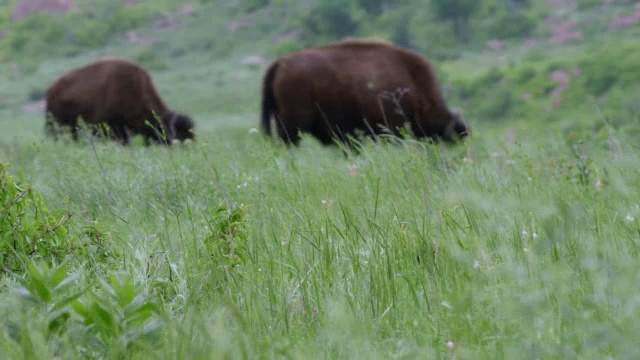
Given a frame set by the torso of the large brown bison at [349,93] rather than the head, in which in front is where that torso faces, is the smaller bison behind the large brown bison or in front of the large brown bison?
behind

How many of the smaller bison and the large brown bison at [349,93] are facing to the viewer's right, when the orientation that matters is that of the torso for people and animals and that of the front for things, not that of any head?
2

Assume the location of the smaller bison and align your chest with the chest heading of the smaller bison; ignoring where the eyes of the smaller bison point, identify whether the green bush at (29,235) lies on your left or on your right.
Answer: on your right

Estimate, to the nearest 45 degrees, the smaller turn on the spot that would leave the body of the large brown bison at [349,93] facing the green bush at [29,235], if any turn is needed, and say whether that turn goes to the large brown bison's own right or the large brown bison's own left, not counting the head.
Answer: approximately 90° to the large brown bison's own right

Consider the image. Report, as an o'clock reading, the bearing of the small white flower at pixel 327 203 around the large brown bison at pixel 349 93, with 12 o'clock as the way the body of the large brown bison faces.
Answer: The small white flower is roughly at 3 o'clock from the large brown bison.

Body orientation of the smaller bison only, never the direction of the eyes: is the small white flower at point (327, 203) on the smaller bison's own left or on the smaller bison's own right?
on the smaller bison's own right

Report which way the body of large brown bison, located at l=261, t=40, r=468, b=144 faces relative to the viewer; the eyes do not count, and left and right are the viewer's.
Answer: facing to the right of the viewer

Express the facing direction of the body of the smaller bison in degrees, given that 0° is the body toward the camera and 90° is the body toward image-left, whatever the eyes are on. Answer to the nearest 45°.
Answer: approximately 270°
